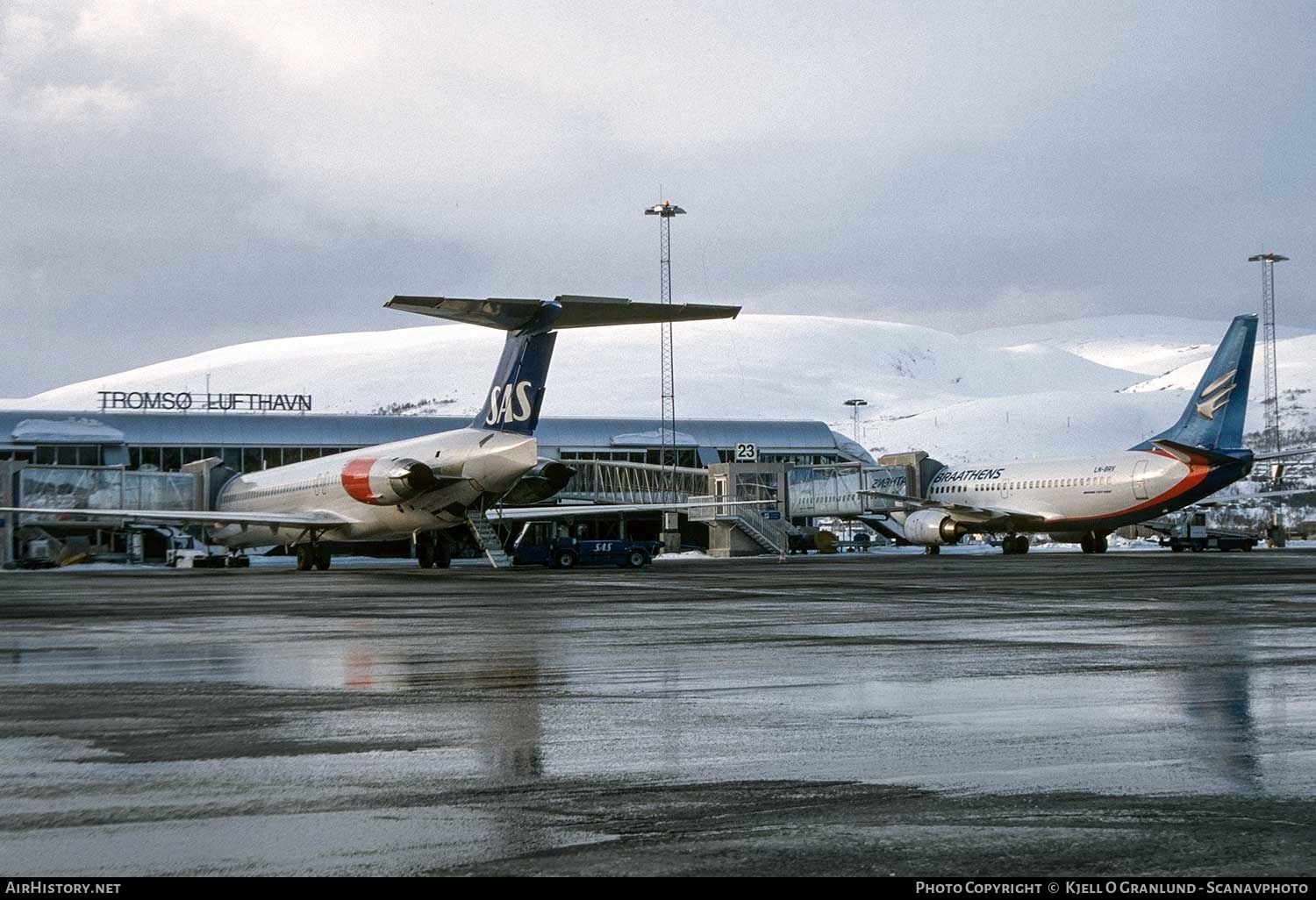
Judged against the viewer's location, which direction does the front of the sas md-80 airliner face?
facing away from the viewer and to the left of the viewer

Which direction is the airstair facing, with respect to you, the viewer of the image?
facing the viewer and to the right of the viewer
